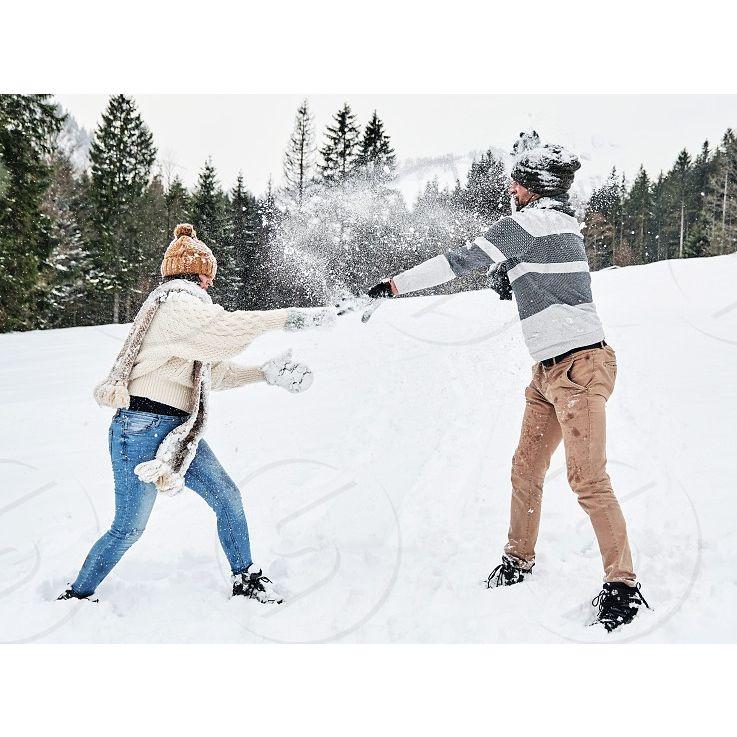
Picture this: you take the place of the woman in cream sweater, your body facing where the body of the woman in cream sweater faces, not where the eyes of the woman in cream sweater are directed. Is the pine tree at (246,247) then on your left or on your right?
on your left

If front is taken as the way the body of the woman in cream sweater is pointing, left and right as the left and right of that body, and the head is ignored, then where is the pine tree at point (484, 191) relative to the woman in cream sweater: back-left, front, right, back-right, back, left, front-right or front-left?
front-left

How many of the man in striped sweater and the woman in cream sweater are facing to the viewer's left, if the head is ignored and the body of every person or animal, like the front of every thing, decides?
1

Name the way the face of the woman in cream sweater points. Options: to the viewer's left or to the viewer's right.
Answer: to the viewer's right

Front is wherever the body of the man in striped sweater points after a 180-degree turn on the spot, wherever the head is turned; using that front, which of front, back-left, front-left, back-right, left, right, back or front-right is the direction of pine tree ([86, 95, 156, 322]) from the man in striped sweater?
back-left

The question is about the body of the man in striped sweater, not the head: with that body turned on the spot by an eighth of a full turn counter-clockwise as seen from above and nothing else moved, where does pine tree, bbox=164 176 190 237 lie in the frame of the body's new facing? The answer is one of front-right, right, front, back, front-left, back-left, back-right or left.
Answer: right

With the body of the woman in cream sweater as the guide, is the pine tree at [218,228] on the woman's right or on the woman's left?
on the woman's left

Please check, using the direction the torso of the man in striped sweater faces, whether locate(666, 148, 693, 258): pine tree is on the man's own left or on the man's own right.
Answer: on the man's own right

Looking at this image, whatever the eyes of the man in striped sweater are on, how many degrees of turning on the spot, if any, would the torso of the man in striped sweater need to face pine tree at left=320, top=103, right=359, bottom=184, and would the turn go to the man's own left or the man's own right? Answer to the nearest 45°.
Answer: approximately 45° to the man's own right

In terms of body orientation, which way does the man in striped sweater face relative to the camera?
to the viewer's left

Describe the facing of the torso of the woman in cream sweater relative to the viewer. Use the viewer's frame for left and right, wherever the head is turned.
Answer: facing to the right of the viewer

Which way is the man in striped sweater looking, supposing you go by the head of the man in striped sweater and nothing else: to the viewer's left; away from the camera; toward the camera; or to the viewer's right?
to the viewer's left

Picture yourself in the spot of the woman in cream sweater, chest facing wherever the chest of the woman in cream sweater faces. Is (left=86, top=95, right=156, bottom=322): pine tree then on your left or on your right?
on your left

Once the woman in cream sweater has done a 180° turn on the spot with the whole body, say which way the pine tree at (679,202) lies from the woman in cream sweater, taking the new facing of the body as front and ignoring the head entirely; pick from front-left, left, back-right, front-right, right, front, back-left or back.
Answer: back-right

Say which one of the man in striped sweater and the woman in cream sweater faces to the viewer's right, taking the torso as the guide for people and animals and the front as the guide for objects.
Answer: the woman in cream sweater
